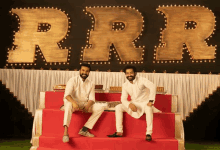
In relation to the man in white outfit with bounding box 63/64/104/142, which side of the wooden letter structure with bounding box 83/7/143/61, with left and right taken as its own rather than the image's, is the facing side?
front

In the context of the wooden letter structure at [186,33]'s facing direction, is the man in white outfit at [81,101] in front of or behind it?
in front

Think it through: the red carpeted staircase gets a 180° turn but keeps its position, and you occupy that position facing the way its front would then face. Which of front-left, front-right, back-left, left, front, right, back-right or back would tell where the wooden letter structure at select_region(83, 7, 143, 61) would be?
front

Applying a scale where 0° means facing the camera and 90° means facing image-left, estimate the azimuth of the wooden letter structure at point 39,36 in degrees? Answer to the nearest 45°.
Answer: approximately 0°

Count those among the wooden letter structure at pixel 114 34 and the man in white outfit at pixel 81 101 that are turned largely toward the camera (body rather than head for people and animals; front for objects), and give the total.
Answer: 2

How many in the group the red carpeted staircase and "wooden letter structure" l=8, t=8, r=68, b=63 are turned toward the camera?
2

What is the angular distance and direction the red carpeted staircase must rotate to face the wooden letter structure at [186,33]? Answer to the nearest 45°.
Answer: approximately 135° to its left

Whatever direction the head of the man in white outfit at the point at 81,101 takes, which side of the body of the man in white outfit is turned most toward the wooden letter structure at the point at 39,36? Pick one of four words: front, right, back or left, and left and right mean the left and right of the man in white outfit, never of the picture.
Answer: back

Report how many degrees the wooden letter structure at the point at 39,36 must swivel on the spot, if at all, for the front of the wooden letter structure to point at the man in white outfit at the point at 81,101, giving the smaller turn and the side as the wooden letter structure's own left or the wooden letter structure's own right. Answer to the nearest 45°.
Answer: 0° — it already faces them

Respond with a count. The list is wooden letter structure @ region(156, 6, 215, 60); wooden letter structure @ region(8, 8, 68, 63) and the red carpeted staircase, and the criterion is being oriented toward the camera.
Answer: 3

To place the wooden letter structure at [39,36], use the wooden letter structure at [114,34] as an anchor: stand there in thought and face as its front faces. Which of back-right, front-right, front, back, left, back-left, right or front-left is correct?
right

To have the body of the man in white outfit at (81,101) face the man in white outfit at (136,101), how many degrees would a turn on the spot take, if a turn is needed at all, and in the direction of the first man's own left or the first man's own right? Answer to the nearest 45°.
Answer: approximately 90° to the first man's own left
